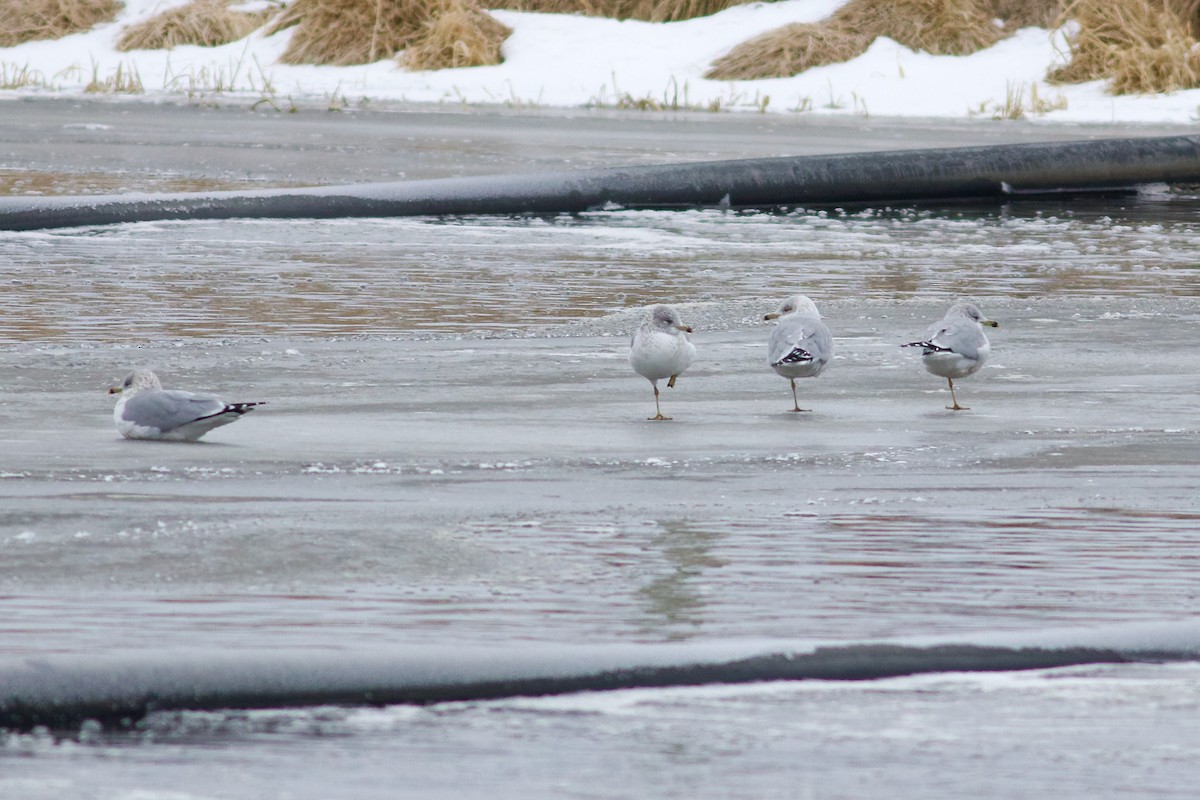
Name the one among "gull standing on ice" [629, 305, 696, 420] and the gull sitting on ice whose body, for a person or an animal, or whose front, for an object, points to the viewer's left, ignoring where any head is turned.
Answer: the gull sitting on ice

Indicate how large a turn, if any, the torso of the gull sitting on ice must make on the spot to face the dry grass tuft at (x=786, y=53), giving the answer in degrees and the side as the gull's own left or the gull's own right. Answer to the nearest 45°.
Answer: approximately 90° to the gull's own right

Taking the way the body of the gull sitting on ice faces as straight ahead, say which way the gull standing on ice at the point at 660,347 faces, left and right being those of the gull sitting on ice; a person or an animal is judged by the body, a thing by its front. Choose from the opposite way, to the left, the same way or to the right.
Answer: to the left

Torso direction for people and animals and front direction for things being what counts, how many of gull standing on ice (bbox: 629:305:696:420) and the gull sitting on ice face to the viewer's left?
1

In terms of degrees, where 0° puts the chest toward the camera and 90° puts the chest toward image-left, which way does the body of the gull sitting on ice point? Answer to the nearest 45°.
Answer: approximately 90°

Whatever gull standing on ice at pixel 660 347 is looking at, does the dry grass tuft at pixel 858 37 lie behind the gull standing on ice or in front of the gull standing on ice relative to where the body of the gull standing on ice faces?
behind

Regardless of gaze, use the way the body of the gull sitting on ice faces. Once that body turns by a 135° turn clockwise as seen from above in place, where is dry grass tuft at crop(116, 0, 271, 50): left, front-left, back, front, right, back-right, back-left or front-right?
front-left

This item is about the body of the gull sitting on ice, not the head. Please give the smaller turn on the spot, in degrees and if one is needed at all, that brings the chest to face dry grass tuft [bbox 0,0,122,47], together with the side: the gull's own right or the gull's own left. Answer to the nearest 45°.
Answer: approximately 90° to the gull's own right

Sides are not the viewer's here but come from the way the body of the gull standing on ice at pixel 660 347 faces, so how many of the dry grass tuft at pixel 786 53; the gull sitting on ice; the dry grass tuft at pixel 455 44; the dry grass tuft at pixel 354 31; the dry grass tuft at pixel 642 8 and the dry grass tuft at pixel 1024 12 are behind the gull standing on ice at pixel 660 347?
5

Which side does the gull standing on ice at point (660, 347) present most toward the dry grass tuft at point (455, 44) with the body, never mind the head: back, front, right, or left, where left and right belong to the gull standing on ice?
back

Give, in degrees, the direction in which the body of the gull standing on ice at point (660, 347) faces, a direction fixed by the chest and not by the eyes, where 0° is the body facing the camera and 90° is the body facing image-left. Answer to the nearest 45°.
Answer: approximately 0°

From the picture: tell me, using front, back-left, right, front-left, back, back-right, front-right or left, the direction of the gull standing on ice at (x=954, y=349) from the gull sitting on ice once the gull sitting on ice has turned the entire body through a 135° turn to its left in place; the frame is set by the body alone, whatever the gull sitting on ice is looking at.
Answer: front-left

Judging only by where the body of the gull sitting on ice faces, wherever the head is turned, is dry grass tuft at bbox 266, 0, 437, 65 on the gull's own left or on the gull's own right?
on the gull's own right

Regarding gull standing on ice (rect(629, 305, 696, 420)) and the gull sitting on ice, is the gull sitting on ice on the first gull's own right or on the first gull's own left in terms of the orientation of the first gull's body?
on the first gull's own right
